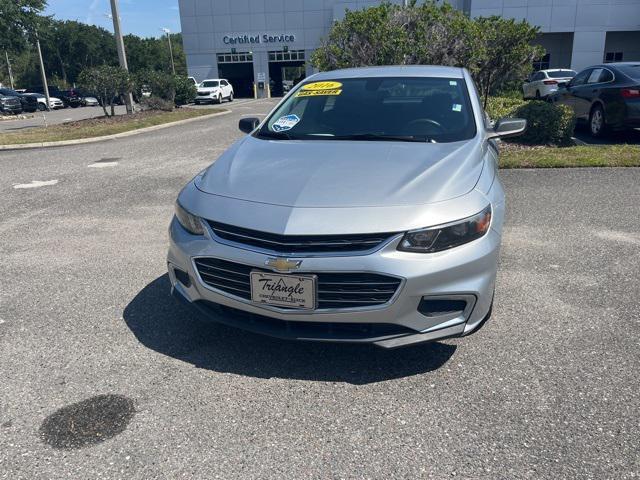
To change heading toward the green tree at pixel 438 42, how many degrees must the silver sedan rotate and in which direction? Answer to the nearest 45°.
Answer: approximately 135° to its right

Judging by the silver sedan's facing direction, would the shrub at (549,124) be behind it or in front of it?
behind

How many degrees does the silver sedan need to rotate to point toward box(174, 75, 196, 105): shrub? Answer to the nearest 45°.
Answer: approximately 135° to its right

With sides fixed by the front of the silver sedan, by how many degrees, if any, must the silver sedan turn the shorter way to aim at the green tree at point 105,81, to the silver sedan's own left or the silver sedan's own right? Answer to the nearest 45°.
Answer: approximately 90° to the silver sedan's own right

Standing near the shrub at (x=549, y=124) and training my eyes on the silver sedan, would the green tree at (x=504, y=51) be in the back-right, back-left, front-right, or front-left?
back-right

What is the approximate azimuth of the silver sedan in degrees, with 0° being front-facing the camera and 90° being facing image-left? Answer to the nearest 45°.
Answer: approximately 45°
